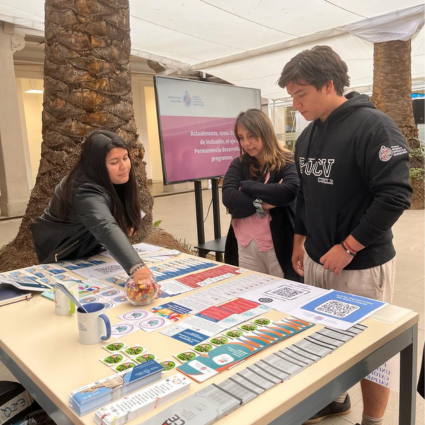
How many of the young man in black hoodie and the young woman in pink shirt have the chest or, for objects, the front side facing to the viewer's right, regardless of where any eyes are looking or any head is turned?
0

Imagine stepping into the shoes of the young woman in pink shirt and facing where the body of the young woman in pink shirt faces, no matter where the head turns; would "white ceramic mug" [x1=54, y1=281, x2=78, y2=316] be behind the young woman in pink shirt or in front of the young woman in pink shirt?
in front

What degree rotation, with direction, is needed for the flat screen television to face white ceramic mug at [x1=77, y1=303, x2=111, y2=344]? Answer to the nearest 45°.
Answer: approximately 45° to its right

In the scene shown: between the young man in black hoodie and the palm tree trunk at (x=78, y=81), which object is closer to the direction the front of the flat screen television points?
the young man in black hoodie

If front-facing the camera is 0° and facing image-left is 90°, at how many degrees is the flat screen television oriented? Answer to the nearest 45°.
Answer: approximately 315°

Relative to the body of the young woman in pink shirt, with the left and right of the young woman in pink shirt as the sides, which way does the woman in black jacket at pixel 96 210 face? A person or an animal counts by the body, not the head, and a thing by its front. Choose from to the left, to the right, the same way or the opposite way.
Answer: to the left

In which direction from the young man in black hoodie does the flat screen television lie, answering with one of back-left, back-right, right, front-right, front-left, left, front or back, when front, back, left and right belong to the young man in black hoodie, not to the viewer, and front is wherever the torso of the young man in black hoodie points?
right

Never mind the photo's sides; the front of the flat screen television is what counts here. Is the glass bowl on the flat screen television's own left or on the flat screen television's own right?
on the flat screen television's own right

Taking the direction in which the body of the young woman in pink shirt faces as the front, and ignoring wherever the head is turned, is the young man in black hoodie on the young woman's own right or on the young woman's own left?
on the young woman's own left

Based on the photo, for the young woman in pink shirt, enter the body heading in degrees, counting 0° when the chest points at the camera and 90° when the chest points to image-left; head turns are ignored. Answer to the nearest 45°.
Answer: approximately 45°

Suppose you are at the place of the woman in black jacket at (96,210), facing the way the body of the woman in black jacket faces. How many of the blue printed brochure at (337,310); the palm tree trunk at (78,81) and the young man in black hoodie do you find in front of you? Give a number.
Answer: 2
